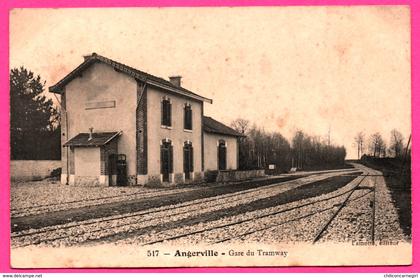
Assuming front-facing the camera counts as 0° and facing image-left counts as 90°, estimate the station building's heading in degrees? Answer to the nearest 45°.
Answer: approximately 315°
